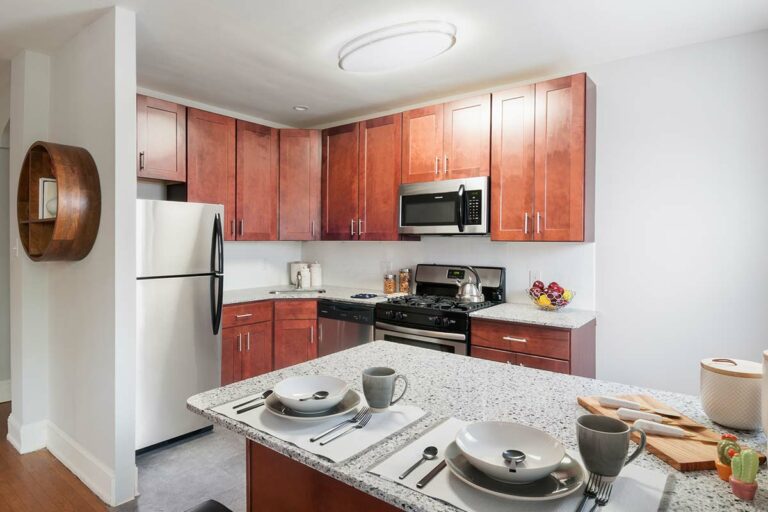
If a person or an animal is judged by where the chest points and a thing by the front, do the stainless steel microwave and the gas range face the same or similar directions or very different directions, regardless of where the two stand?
same or similar directions

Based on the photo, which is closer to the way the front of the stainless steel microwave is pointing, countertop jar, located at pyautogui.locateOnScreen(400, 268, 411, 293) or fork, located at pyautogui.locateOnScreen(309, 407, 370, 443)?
the fork

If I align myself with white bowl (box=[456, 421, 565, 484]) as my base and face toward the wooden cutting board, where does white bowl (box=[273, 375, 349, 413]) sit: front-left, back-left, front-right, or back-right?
back-left

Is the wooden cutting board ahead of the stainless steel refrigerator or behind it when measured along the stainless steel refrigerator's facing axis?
ahead

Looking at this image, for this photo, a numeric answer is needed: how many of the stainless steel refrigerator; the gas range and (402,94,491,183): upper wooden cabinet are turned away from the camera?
0

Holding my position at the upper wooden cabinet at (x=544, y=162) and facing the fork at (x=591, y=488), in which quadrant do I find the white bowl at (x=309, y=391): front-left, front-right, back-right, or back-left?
front-right

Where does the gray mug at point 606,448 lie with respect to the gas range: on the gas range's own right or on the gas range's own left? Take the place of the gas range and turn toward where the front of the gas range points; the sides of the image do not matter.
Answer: on the gas range's own left

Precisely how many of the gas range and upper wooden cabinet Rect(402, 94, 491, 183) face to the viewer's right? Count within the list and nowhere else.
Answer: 0

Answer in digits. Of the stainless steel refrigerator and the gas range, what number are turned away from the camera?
0

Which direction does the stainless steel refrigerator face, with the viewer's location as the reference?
facing the viewer and to the right of the viewer

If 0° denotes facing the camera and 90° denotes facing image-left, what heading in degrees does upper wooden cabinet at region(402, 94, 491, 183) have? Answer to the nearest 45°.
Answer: approximately 45°

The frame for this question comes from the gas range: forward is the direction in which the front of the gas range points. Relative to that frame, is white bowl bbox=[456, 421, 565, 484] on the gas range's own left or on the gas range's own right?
on the gas range's own left

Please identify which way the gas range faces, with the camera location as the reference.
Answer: facing the viewer and to the left of the viewer

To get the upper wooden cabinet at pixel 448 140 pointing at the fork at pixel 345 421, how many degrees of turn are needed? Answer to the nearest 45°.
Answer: approximately 45° to its left
